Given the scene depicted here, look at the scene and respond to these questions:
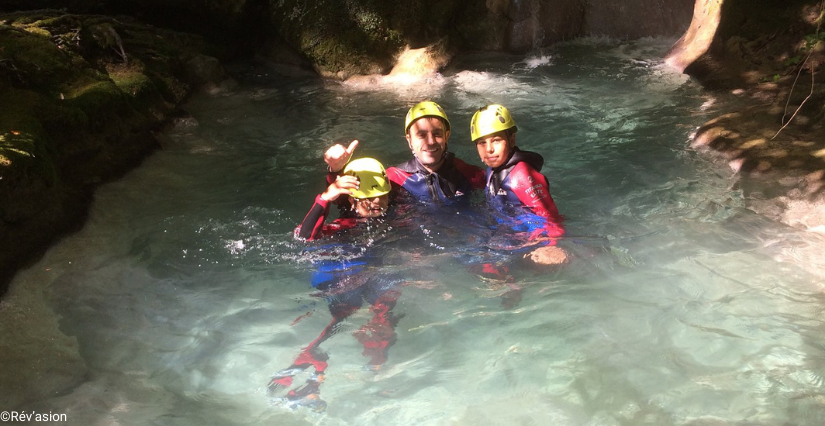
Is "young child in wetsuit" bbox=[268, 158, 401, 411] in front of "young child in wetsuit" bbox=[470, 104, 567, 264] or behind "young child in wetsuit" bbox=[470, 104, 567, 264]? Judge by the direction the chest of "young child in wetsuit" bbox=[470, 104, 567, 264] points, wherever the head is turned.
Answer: in front

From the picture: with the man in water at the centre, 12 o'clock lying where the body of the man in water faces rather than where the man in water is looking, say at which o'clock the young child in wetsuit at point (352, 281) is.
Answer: The young child in wetsuit is roughly at 1 o'clock from the man in water.

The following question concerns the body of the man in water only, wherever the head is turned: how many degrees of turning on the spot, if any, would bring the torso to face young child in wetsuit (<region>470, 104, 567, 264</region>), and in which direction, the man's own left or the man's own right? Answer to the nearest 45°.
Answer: approximately 45° to the man's own left

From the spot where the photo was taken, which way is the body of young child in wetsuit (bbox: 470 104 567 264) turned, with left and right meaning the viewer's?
facing the viewer and to the left of the viewer

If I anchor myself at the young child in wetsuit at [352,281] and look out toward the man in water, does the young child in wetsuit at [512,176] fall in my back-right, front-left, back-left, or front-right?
front-right

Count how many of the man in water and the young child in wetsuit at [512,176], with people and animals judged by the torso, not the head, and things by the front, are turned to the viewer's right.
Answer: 0

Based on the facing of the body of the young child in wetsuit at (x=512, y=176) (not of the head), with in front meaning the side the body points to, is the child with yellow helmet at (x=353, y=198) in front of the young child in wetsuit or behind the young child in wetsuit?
in front

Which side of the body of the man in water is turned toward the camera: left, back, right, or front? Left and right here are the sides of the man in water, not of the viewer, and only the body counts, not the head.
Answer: front
